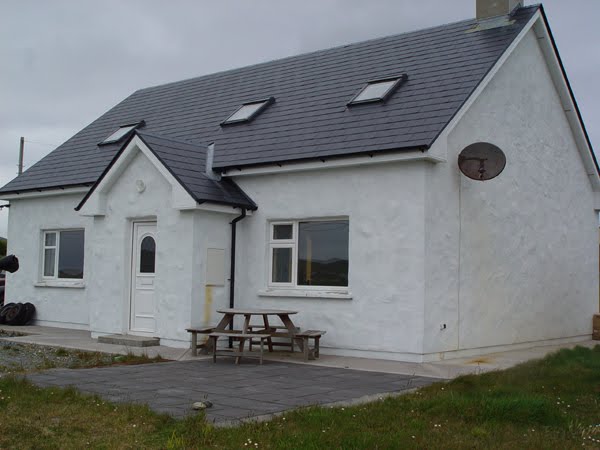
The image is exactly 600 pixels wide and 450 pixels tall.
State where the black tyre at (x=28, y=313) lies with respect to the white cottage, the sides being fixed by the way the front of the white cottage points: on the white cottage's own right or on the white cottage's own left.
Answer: on the white cottage's own right

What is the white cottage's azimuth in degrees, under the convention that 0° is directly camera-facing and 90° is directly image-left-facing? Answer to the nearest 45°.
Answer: approximately 45°

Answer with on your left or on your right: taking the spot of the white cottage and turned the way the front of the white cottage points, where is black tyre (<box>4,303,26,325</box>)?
on your right

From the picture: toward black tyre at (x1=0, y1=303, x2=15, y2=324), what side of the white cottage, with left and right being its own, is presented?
right
